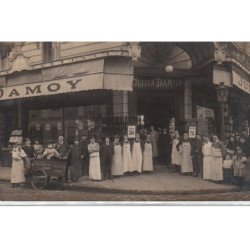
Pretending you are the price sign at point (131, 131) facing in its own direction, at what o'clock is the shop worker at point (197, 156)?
The shop worker is roughly at 9 o'clock from the price sign.

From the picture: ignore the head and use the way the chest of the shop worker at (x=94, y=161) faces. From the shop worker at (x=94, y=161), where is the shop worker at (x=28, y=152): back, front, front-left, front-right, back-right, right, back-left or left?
right

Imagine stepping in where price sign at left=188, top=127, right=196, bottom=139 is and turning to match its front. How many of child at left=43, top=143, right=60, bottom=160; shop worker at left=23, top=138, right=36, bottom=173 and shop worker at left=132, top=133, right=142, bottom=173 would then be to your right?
3

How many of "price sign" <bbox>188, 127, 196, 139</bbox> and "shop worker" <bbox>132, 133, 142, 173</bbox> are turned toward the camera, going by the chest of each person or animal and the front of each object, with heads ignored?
2

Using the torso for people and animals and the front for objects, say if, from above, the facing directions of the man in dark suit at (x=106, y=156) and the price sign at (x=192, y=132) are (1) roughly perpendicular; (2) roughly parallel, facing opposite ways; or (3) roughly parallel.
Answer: roughly parallel

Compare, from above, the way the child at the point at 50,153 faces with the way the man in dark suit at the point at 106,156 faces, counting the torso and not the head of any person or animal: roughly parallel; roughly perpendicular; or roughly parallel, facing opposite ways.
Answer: roughly parallel

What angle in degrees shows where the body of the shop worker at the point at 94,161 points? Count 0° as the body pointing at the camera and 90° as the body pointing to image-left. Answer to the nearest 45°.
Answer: approximately 0°

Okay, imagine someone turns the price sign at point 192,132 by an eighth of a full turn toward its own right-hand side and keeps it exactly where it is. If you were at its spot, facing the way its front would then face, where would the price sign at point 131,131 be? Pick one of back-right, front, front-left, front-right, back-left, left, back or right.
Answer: front-right

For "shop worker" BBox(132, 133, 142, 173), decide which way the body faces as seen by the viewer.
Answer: toward the camera

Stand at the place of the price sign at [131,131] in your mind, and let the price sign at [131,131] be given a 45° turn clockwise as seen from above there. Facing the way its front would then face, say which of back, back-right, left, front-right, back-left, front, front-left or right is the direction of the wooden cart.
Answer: front-right

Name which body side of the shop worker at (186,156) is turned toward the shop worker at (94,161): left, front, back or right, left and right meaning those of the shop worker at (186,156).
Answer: right

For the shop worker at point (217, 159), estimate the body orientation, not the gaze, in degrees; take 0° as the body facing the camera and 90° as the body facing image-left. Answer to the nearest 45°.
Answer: approximately 45°

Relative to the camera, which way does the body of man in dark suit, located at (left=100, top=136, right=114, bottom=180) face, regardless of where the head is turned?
toward the camera
